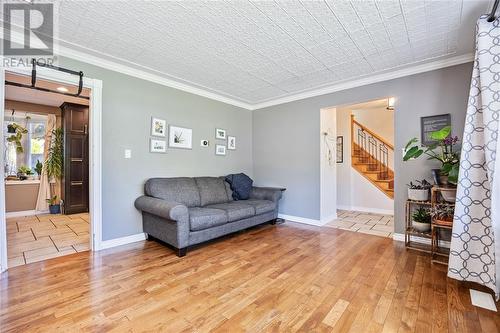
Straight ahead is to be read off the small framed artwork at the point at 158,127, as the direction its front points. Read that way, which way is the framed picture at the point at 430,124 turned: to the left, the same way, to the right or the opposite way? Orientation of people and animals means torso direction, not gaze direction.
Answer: to the right

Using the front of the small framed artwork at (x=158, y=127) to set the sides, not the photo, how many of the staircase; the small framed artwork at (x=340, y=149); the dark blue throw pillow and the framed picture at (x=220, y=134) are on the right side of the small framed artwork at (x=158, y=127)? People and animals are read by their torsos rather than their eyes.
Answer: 0

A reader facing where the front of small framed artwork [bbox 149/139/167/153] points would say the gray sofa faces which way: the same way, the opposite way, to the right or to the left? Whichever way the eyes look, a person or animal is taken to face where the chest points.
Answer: the same way

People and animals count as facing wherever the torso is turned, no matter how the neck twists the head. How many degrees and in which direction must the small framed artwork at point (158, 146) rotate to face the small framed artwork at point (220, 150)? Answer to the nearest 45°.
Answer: approximately 90° to its left

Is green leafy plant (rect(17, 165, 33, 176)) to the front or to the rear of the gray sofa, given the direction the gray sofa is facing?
to the rear

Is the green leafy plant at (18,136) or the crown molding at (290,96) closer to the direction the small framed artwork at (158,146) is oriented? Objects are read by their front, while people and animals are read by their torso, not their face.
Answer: the crown molding

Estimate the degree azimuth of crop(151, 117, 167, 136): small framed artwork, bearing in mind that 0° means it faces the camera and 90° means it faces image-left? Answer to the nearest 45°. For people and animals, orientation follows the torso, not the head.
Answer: approximately 315°

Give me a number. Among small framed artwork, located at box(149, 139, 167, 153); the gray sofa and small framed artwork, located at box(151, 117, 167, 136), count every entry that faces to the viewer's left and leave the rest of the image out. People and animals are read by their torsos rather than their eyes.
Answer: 0

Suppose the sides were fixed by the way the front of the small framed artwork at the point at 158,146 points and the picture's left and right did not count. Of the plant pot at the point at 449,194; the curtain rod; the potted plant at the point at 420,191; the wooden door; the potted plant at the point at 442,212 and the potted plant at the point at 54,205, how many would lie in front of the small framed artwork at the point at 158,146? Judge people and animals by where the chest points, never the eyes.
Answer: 4

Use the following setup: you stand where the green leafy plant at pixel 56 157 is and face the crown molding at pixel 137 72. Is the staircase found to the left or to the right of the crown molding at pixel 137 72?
left

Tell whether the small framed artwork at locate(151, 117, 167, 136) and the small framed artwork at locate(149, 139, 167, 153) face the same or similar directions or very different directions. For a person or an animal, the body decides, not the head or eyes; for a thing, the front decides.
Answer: same or similar directions

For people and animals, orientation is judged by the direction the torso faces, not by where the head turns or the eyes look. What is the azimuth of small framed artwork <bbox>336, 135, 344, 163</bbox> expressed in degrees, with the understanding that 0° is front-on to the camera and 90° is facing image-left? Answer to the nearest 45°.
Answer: approximately 45°

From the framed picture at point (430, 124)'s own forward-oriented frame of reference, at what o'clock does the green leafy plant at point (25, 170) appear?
The green leafy plant is roughly at 2 o'clock from the framed picture.

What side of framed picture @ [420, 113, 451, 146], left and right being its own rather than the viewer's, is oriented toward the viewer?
front

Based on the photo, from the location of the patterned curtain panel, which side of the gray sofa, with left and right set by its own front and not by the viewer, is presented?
front

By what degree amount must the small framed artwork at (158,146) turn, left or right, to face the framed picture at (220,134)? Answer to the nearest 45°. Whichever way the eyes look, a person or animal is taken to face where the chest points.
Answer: approximately 90° to its left

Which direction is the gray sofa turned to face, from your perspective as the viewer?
facing the viewer and to the right of the viewer
